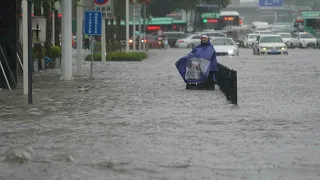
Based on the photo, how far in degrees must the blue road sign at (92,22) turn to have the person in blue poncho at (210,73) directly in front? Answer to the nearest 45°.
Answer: approximately 45° to its left

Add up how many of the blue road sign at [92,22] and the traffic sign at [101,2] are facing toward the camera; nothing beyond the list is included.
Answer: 2

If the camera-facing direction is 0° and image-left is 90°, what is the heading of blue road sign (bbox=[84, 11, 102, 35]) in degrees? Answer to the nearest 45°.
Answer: approximately 0°

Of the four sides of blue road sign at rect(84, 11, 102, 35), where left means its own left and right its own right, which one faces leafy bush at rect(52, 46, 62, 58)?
back

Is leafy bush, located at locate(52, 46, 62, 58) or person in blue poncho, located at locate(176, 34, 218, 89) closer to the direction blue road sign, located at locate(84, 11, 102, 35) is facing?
the person in blue poncho

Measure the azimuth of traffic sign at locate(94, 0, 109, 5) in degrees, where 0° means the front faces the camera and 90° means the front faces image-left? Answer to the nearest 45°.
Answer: approximately 0°

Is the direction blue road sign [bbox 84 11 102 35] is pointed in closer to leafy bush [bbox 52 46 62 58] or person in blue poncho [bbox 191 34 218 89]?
the person in blue poncho
